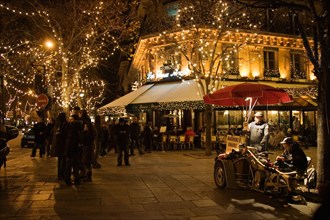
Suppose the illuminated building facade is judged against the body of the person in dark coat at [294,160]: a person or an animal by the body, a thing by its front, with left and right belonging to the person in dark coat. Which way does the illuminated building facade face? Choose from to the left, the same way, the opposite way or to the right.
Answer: to the left

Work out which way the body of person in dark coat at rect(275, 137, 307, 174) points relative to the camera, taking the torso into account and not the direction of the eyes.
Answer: to the viewer's left

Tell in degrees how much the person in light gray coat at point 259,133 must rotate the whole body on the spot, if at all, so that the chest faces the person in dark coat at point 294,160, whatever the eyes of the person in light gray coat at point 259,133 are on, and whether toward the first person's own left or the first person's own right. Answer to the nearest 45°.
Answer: approximately 45° to the first person's own left

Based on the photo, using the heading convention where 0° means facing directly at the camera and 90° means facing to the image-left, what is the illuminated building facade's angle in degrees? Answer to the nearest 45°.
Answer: approximately 0°

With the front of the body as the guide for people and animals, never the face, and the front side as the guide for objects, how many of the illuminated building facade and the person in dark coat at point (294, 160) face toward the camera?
1

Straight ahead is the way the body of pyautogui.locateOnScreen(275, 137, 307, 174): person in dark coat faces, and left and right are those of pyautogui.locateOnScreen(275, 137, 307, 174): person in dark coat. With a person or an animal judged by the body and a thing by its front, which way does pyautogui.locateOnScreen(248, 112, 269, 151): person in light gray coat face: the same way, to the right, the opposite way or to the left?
to the left

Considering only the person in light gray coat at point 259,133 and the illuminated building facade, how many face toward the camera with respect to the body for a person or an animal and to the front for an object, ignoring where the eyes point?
2

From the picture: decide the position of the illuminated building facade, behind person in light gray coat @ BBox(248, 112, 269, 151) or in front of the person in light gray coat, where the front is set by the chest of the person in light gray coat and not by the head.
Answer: behind
